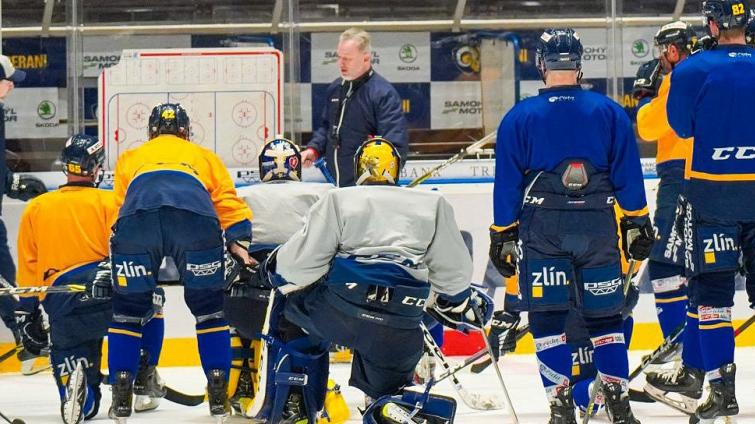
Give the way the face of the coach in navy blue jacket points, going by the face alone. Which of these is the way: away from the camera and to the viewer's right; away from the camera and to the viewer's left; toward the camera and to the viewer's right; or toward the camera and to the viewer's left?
toward the camera and to the viewer's left

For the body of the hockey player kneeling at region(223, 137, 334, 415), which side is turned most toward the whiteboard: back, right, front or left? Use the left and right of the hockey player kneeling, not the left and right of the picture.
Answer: front

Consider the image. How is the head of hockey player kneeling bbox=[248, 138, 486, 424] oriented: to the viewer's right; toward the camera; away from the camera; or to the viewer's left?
away from the camera

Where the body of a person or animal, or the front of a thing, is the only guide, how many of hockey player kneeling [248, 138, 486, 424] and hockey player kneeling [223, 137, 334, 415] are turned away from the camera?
2

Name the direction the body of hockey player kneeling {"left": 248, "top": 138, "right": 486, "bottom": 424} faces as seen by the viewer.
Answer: away from the camera

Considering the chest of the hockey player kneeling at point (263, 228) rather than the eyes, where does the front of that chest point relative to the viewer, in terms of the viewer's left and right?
facing away from the viewer

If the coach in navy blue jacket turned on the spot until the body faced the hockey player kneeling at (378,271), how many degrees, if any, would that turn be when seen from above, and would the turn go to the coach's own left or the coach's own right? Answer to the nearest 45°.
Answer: approximately 45° to the coach's own left

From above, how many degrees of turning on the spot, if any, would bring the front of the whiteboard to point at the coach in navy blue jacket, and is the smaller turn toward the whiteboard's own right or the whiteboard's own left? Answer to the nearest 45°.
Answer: approximately 45° to the whiteboard's own left

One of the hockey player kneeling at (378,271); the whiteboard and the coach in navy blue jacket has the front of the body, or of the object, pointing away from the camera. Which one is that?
the hockey player kneeling

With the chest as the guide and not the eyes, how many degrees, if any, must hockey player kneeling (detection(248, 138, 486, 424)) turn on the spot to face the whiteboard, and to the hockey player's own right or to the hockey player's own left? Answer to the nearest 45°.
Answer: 0° — they already face it

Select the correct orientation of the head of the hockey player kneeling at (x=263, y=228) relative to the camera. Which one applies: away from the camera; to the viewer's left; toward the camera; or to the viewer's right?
away from the camera
